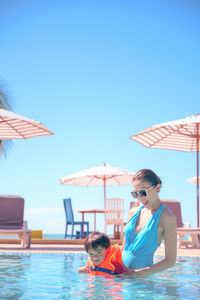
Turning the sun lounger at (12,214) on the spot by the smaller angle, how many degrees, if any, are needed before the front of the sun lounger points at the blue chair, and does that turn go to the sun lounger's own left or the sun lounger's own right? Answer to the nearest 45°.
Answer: approximately 135° to the sun lounger's own left

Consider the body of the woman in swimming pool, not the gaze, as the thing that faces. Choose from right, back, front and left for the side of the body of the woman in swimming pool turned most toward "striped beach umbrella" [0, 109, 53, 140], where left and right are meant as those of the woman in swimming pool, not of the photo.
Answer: right

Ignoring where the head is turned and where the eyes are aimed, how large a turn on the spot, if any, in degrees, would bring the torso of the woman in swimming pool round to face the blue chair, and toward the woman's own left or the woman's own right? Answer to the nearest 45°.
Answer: approximately 135° to the woman's own right

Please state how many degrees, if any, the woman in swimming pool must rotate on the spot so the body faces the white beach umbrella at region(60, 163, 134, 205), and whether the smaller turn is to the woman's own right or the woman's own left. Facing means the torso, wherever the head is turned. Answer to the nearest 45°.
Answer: approximately 135° to the woman's own right

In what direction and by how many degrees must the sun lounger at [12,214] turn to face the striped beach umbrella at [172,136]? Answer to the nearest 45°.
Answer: approximately 90° to its left

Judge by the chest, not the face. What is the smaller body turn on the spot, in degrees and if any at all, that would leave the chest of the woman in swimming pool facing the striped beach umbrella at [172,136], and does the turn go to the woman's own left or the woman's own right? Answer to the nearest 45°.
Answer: approximately 135° to the woman's own right

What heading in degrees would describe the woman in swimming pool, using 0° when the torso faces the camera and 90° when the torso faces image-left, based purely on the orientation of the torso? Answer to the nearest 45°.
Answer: approximately 45°
